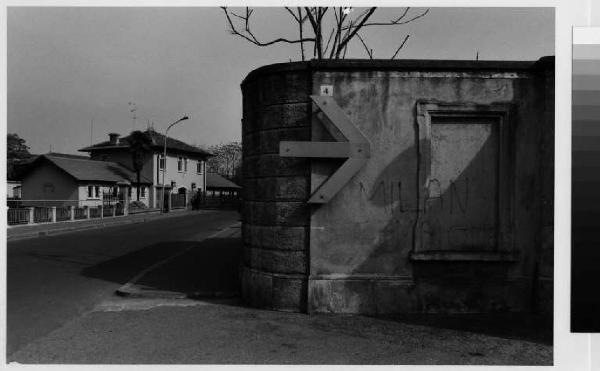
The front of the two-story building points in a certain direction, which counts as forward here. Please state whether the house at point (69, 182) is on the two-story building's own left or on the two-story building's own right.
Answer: on the two-story building's own right

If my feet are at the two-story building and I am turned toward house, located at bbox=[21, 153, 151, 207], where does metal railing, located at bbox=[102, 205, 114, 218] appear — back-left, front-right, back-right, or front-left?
front-left

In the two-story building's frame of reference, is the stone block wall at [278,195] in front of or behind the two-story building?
in front

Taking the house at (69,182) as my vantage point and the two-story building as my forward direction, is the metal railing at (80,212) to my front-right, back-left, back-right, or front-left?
back-right

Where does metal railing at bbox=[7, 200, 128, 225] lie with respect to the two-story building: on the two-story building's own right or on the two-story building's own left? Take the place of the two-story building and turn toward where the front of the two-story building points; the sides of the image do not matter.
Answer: on the two-story building's own right

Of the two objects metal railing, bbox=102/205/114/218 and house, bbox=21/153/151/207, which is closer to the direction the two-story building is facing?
the metal railing

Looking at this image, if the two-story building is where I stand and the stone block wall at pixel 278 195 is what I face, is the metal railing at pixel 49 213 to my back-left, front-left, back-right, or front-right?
front-right

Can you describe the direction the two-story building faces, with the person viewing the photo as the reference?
facing the viewer and to the right of the viewer

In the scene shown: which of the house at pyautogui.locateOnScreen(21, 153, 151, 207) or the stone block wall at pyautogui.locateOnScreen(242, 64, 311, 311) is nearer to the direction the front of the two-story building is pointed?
the stone block wall

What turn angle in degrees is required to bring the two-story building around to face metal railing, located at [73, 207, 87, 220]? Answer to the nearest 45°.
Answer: approximately 45° to its right
